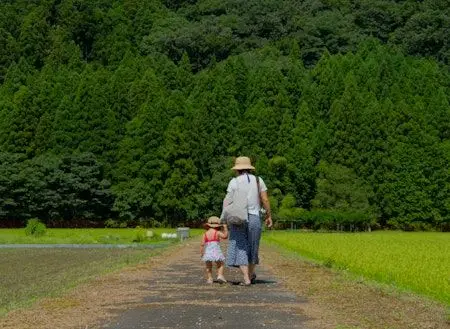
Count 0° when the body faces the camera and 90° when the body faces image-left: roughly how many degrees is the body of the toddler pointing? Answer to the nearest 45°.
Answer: approximately 180°

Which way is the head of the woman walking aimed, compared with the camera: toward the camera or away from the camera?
away from the camera

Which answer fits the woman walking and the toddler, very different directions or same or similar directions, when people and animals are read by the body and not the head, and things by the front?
same or similar directions

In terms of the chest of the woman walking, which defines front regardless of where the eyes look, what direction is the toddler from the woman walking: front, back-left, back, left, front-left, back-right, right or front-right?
front-left

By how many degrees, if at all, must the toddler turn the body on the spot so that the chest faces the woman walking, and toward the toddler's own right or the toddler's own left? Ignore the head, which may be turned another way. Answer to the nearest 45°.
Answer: approximately 135° to the toddler's own right

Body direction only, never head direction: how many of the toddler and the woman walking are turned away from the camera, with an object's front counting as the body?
2

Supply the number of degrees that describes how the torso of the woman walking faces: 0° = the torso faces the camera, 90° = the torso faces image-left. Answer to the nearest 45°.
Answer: approximately 180°
